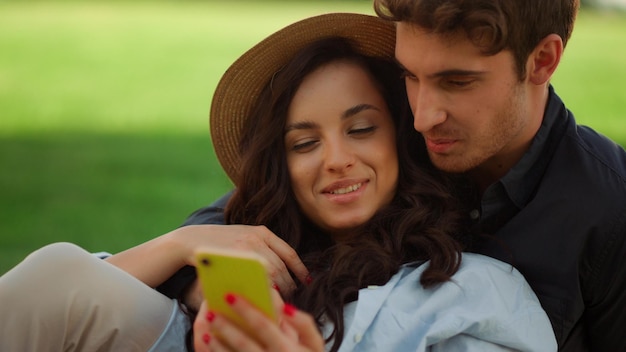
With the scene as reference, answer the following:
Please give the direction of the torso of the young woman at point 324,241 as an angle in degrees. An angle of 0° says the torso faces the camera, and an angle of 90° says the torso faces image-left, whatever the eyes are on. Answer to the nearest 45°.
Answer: approximately 45°

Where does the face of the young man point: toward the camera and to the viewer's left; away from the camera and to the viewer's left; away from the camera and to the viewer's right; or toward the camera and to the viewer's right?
toward the camera and to the viewer's left

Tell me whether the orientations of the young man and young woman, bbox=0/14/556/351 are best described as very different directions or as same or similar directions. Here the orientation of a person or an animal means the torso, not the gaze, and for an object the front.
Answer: same or similar directions

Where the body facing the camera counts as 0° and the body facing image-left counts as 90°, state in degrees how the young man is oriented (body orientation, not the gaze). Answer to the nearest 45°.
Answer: approximately 45°
